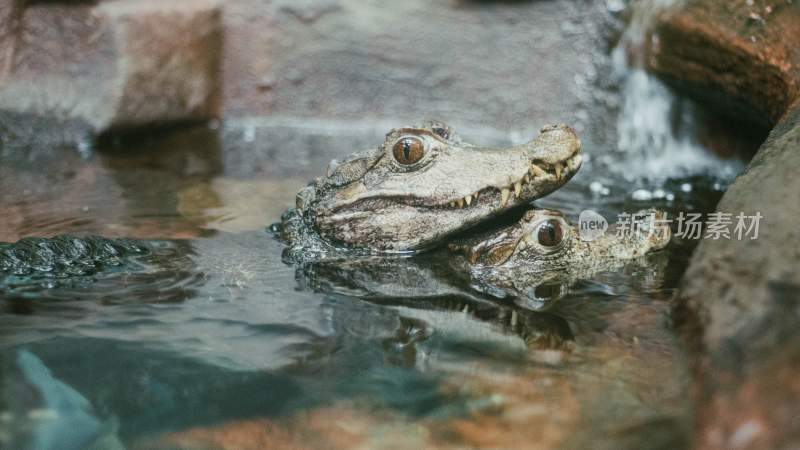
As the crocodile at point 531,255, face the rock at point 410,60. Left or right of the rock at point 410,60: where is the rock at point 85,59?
left

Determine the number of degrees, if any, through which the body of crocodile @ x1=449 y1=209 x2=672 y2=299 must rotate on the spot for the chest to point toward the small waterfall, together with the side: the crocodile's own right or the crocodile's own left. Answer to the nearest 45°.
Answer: approximately 90° to the crocodile's own left

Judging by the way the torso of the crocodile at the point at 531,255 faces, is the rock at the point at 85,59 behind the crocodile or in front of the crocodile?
behind

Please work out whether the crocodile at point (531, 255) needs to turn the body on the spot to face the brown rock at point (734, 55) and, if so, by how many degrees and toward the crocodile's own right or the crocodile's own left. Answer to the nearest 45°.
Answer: approximately 45° to the crocodile's own left

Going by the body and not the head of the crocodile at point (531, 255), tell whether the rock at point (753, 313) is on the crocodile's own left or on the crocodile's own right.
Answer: on the crocodile's own right

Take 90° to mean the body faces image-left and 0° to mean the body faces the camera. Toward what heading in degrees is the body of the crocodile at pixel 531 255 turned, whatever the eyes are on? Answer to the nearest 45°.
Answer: approximately 270°

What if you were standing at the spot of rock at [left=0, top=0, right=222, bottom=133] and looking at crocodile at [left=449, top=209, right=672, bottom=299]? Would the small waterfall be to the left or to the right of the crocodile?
left

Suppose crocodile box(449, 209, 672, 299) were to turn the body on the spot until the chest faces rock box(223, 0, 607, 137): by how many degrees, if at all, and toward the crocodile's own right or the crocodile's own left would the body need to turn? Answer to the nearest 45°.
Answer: approximately 90° to the crocodile's own left
